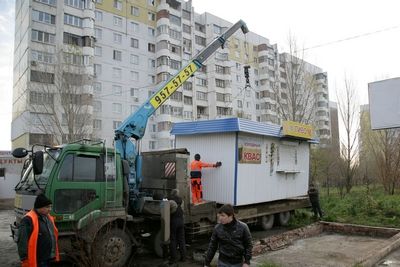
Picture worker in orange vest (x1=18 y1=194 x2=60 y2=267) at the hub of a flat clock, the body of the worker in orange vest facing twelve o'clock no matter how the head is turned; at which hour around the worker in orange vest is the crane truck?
The crane truck is roughly at 8 o'clock from the worker in orange vest.

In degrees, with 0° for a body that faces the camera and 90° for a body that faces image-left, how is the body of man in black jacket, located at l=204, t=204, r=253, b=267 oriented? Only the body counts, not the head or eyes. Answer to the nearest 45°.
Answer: approximately 45°

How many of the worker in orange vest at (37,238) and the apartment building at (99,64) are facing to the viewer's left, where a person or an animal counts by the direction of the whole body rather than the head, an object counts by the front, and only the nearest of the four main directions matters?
0

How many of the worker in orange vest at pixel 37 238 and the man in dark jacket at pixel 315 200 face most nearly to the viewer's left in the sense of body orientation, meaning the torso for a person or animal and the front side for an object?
1

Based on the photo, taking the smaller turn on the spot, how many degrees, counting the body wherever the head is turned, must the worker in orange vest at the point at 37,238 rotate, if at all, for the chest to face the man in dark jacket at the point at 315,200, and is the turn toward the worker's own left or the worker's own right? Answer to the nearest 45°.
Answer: approximately 90° to the worker's own left

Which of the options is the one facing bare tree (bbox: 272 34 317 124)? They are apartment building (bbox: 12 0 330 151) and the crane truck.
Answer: the apartment building

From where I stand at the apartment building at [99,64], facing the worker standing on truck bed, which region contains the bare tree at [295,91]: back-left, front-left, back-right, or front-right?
front-left

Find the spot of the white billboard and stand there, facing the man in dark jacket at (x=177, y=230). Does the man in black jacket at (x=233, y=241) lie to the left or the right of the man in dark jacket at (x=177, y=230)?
left

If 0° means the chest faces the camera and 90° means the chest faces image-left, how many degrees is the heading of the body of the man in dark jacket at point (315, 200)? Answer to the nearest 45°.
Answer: approximately 90°

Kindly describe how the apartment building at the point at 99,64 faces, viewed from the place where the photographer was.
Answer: facing the viewer and to the right of the viewer

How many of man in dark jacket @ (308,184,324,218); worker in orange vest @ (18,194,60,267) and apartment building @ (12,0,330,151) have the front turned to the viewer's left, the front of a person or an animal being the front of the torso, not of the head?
1

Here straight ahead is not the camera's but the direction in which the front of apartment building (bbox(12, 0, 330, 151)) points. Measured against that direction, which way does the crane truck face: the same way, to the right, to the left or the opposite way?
to the right

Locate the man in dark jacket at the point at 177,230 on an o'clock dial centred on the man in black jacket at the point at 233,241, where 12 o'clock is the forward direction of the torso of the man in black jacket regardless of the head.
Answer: The man in dark jacket is roughly at 4 o'clock from the man in black jacket.

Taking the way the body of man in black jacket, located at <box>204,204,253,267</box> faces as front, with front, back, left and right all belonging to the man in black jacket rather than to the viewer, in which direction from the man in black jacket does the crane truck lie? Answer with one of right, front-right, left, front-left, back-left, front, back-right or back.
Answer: right
